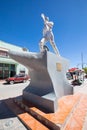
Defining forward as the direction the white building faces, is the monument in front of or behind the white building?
in front

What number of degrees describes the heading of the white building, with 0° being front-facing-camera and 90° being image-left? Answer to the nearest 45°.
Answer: approximately 315°

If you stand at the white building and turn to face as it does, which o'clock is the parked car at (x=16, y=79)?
The parked car is roughly at 1 o'clock from the white building.
